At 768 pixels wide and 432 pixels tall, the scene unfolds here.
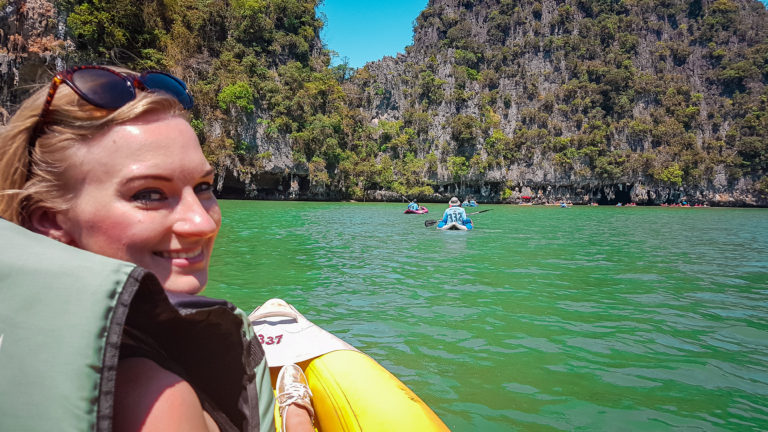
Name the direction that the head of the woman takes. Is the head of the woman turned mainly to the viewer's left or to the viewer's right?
to the viewer's right

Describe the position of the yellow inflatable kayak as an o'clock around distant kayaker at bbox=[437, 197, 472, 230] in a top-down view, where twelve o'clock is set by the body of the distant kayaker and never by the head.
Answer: The yellow inflatable kayak is roughly at 6 o'clock from the distant kayaker.

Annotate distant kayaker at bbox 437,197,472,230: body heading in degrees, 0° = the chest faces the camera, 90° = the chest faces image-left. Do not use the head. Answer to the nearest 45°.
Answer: approximately 180°

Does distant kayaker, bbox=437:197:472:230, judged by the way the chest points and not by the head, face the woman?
no
